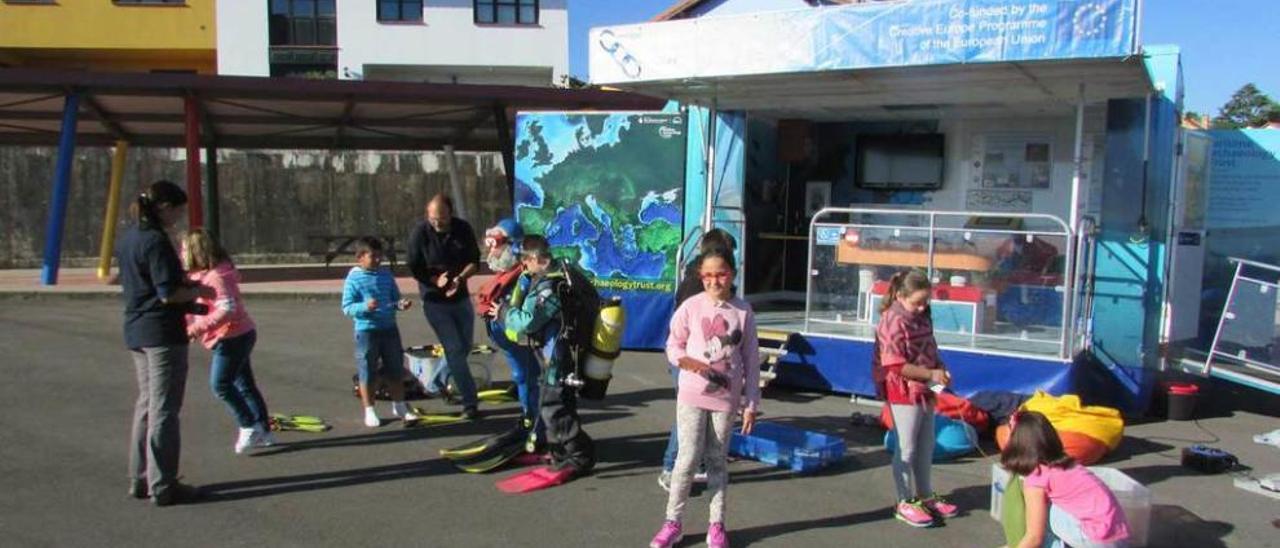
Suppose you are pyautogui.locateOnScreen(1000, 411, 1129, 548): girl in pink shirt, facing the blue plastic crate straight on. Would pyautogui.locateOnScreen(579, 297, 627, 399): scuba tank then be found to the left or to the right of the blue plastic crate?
left

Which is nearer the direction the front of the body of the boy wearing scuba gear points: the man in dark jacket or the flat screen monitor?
the man in dark jacket

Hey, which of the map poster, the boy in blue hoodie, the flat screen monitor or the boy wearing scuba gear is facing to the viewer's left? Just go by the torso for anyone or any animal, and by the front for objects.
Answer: the boy wearing scuba gear

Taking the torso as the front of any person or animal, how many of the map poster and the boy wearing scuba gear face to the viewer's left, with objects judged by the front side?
1

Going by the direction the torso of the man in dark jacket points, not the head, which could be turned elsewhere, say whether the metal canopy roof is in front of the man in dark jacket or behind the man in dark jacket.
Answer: behind

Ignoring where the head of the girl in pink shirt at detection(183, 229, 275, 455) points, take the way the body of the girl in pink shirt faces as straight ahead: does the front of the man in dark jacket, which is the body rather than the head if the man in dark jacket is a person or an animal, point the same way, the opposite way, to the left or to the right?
to the left

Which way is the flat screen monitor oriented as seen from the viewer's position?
toward the camera

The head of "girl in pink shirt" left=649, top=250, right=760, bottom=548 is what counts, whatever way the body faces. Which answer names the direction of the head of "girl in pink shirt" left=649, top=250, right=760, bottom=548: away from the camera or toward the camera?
toward the camera

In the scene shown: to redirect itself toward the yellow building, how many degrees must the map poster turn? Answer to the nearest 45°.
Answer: approximately 135° to its right

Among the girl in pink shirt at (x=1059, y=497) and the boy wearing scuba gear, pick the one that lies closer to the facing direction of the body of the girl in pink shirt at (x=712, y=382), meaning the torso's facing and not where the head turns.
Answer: the girl in pink shirt

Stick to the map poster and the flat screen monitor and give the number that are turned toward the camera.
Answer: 2

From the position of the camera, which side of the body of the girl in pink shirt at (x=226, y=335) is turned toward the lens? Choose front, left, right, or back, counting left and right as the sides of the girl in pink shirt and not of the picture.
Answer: left

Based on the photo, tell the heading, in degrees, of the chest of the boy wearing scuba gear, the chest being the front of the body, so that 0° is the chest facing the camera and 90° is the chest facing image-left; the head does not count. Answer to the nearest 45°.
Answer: approximately 90°

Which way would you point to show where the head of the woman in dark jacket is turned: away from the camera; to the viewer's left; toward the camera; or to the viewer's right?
to the viewer's right

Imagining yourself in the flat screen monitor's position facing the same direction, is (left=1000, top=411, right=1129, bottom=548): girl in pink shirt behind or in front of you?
in front

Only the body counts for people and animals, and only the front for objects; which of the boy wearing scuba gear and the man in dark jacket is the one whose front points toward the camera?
the man in dark jacket

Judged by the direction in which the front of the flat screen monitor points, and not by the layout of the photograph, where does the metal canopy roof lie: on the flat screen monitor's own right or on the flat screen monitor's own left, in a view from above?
on the flat screen monitor's own right

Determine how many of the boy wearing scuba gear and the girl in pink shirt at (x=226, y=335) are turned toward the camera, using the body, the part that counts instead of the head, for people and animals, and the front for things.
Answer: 0

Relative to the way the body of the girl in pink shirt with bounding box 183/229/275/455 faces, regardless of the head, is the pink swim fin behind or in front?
behind
